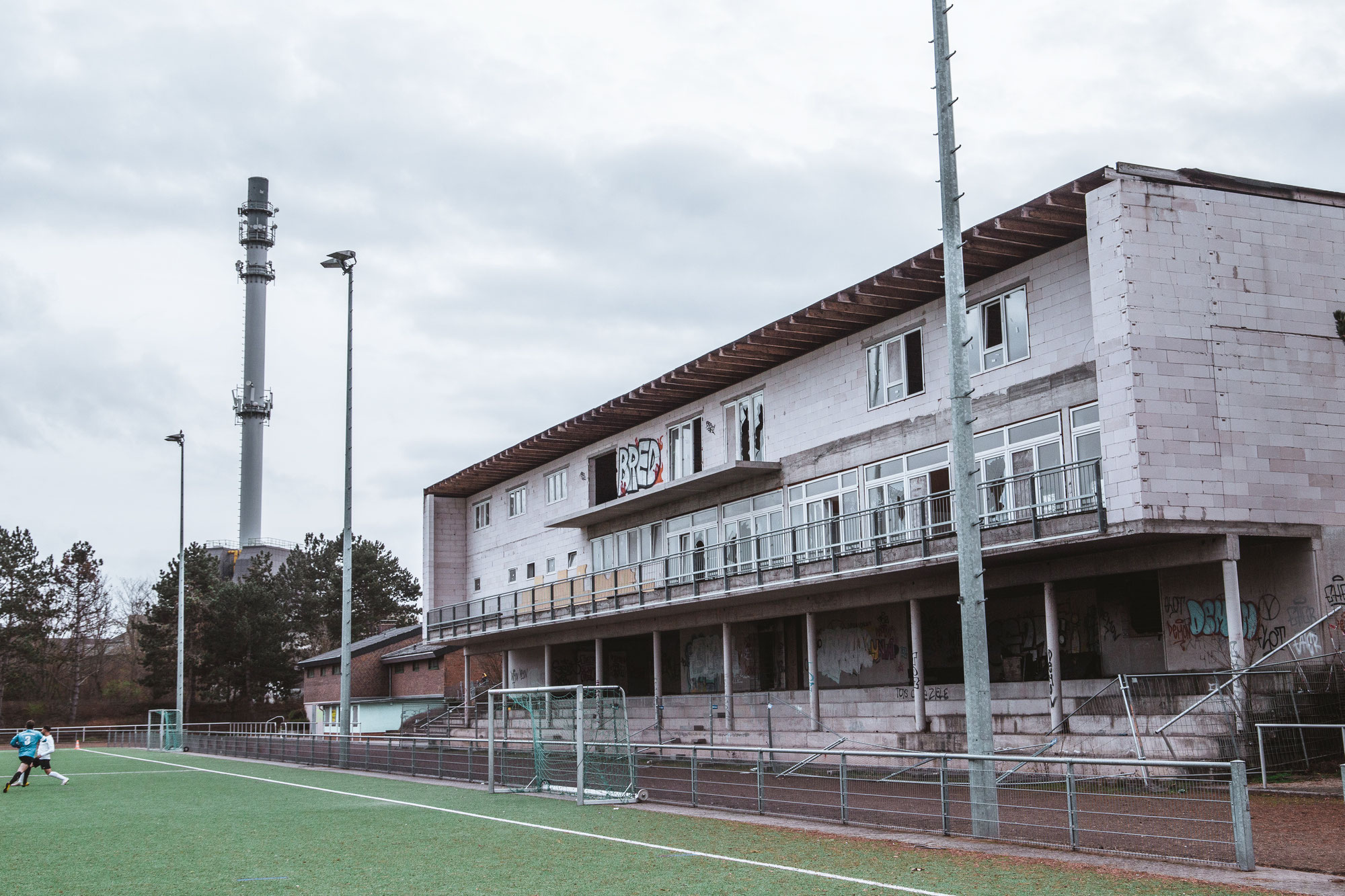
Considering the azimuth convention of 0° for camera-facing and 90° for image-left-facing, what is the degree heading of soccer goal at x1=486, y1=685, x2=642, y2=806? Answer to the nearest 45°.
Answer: approximately 45°

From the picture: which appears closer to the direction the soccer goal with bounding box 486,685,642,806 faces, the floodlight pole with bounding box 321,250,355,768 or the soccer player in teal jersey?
the soccer player in teal jersey

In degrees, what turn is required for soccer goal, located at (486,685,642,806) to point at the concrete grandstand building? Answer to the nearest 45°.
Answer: approximately 135° to its left

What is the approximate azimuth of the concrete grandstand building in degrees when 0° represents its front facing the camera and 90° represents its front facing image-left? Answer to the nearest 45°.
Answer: approximately 45°

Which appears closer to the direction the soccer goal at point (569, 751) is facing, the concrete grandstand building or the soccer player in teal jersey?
the soccer player in teal jersey
